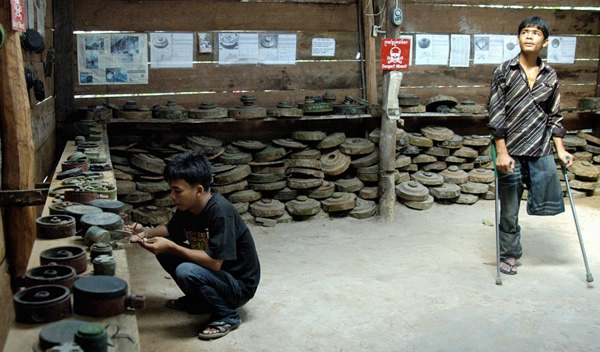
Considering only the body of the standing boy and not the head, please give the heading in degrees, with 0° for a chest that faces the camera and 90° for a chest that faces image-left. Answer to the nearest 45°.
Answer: approximately 0°

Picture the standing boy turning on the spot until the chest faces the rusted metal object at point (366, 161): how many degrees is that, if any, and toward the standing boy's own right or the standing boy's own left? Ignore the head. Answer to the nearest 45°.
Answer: approximately 135° to the standing boy's own right

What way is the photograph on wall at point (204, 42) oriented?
toward the camera

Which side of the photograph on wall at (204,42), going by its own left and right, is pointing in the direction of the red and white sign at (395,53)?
left

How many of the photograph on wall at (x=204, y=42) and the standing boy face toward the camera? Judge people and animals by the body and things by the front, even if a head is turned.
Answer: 2

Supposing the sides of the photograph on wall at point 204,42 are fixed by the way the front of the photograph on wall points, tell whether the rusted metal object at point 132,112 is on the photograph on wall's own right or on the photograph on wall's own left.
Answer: on the photograph on wall's own right

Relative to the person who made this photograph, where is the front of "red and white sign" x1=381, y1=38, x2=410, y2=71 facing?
facing the viewer

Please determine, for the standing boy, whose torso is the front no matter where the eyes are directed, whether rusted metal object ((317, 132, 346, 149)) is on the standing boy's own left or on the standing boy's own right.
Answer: on the standing boy's own right

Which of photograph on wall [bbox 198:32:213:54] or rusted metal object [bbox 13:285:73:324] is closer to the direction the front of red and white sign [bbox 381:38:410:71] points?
the rusted metal object

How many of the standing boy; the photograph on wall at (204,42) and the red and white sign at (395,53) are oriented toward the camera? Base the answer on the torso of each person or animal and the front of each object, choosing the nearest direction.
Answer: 3

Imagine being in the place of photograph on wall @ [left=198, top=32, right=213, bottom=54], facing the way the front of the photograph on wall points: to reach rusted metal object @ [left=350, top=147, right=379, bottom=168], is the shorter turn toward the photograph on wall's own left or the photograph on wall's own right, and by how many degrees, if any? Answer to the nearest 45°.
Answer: approximately 90° to the photograph on wall's own left

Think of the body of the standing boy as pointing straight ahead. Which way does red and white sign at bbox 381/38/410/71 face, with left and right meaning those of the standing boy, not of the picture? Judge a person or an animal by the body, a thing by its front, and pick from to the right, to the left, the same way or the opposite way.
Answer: the same way

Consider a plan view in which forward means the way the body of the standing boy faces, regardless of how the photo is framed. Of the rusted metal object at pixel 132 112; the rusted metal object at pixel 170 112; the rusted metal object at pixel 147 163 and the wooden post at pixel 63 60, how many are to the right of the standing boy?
4
